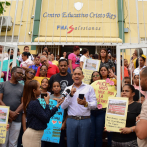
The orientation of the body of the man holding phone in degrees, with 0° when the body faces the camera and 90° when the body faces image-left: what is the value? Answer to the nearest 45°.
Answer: approximately 0°

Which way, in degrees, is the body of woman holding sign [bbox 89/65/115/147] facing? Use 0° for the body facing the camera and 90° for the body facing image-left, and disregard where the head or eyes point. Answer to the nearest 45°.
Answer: approximately 0°

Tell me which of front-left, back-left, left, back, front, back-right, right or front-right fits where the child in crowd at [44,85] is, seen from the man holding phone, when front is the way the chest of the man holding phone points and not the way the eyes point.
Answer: back-right

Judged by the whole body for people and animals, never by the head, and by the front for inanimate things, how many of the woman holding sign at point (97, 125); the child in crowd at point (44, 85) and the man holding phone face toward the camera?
3

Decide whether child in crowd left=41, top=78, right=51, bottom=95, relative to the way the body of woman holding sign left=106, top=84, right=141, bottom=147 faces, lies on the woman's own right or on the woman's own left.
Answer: on the woman's own right

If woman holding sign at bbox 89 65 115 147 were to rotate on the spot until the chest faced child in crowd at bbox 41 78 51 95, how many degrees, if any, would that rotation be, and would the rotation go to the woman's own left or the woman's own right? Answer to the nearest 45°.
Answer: approximately 90° to the woman's own right

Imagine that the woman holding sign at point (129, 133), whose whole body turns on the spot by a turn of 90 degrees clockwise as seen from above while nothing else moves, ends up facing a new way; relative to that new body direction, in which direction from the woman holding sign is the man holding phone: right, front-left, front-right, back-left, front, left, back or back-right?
front-left

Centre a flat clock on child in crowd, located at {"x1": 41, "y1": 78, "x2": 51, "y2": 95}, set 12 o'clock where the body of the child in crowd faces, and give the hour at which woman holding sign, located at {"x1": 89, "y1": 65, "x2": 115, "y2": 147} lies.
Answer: The woman holding sign is roughly at 10 o'clock from the child in crowd.

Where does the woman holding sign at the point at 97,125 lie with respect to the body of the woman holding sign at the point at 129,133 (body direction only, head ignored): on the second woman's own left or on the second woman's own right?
on the second woman's own right

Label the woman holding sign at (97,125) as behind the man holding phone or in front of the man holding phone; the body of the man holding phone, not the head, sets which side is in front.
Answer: behind
